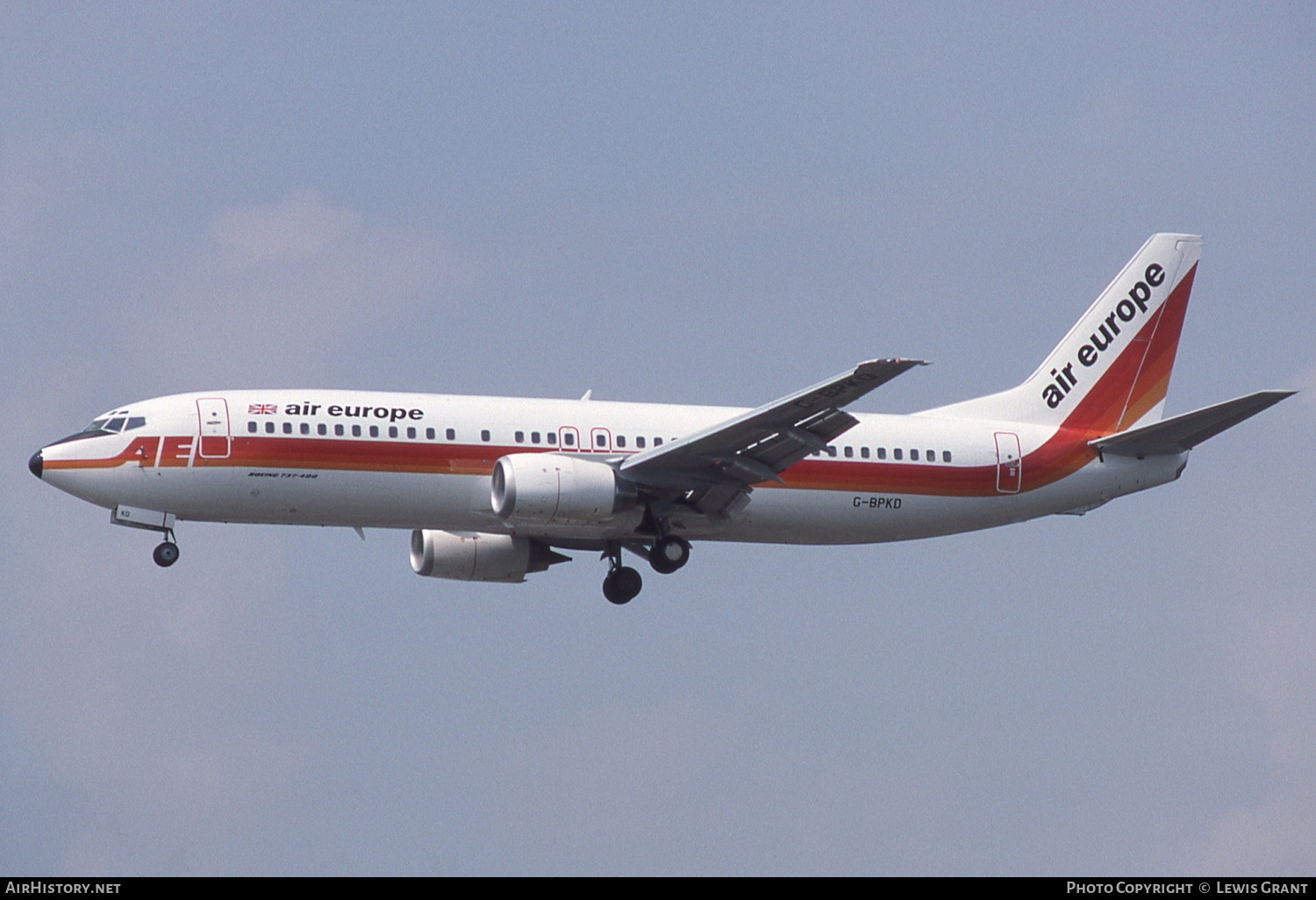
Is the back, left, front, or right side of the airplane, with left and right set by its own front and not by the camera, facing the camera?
left
